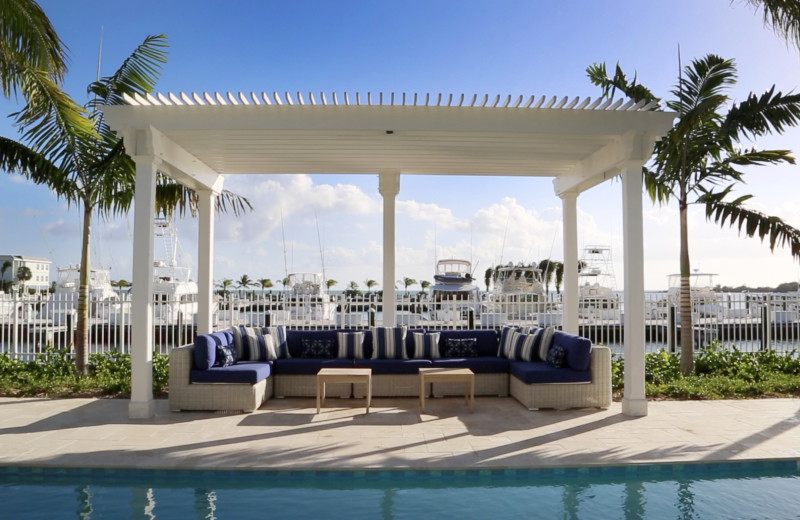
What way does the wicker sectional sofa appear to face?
toward the camera
